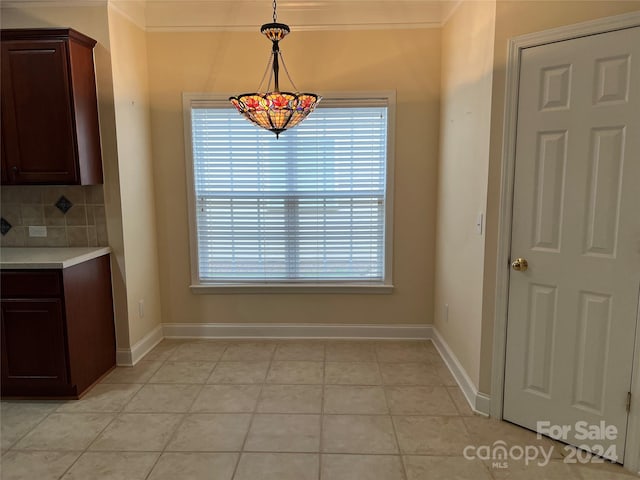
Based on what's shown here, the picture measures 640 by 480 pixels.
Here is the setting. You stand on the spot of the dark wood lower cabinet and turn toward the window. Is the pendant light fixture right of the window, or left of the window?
right

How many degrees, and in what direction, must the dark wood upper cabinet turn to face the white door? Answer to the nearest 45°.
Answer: approximately 90° to its left

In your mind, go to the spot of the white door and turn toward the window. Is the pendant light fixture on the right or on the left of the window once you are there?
left

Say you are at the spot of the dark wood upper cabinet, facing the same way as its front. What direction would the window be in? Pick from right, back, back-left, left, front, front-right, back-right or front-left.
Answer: back-left

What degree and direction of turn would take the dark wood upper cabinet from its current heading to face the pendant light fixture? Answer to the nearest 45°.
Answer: approximately 90° to its left

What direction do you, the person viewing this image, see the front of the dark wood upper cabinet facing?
facing the viewer and to the left of the viewer

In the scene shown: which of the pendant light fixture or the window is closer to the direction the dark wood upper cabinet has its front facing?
the pendant light fixture

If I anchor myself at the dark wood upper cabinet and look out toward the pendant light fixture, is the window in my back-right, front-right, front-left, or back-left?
front-left

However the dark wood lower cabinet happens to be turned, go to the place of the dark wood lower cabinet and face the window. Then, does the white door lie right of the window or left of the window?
right

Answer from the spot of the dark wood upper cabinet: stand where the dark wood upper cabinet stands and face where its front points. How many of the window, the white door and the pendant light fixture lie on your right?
0
